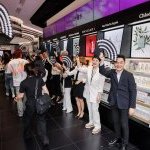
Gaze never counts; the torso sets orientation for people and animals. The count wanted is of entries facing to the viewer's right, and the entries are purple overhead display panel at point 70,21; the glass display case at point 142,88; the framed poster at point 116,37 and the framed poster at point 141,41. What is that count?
0

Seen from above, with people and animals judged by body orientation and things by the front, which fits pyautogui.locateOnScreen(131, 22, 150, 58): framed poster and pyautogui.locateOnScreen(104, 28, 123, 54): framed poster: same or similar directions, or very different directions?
same or similar directions

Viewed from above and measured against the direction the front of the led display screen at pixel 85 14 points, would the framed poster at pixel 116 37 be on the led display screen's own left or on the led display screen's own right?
on the led display screen's own left

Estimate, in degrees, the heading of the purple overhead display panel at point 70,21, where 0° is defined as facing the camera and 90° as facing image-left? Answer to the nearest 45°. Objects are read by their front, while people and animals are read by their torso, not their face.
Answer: approximately 45°

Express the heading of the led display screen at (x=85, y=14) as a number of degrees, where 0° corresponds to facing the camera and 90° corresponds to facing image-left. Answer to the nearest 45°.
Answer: approximately 45°

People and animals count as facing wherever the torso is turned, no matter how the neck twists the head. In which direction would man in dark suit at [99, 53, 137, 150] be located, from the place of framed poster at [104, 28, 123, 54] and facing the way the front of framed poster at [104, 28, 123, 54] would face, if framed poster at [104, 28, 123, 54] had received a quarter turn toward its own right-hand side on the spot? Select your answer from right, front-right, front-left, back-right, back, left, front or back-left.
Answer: back-left

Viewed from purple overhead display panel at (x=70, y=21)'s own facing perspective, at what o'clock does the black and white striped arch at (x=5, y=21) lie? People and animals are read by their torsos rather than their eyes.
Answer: The black and white striped arch is roughly at 11 o'clock from the purple overhead display panel.

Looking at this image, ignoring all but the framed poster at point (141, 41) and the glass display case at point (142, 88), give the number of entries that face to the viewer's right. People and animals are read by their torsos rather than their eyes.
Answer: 0

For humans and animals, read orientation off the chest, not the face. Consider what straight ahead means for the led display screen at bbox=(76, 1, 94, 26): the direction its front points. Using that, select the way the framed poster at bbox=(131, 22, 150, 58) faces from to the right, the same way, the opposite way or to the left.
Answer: the same way

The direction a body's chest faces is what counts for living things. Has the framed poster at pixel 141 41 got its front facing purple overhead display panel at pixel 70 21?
no

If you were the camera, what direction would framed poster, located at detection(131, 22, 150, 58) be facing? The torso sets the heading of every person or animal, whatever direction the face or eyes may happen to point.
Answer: facing the viewer and to the left of the viewer

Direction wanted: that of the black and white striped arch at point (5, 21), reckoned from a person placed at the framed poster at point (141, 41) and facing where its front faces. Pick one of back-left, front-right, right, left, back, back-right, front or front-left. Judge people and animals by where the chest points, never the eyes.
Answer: front

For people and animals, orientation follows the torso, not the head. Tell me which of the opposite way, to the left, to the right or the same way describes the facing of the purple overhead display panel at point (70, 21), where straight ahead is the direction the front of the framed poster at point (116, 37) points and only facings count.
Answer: the same way

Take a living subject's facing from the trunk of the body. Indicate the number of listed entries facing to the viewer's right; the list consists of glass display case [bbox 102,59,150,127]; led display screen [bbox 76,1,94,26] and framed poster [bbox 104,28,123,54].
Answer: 0

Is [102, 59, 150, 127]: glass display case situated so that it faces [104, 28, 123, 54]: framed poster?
no

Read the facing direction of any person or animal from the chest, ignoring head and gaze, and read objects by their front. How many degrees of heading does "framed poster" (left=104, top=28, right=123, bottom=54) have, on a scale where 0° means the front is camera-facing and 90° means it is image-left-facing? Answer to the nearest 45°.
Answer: approximately 45°

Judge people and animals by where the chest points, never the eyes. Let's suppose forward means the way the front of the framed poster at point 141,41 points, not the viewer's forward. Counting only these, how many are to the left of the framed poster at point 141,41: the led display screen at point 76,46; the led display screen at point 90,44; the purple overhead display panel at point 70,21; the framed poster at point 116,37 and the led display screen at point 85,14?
0

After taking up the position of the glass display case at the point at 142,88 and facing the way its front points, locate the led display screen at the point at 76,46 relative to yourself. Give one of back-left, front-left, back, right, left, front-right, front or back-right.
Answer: right

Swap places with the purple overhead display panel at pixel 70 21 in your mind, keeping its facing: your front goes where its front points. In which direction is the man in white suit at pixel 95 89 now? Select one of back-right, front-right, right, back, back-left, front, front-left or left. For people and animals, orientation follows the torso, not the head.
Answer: front-left

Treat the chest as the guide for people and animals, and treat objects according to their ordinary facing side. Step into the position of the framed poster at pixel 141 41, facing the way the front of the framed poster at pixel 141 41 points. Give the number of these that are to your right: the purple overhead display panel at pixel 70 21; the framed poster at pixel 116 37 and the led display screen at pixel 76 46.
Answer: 3
